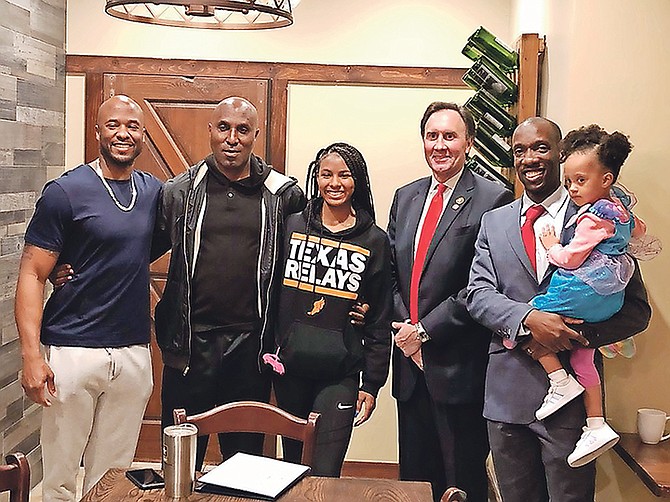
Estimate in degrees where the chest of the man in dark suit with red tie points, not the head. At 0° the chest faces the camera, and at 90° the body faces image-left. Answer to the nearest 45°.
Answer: approximately 45°

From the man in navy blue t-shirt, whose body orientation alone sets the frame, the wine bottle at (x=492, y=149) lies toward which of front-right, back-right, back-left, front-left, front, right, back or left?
front-left

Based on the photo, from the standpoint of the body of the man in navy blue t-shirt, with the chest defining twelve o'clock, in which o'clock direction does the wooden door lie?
The wooden door is roughly at 8 o'clock from the man in navy blue t-shirt.
